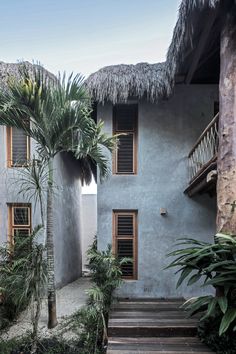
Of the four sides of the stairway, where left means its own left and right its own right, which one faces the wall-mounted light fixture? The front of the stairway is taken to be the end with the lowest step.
back

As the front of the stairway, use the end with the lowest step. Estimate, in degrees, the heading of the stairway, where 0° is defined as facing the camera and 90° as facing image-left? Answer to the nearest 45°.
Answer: approximately 0°

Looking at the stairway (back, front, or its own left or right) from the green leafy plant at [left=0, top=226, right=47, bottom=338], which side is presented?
right

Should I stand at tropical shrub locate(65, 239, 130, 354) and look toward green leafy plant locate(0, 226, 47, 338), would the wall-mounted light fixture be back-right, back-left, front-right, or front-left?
back-right

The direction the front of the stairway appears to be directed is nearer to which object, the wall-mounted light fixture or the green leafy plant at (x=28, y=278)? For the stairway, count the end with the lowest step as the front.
the green leafy plant

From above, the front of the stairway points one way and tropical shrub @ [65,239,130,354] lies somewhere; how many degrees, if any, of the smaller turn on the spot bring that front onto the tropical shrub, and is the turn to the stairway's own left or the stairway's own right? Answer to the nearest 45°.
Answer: approximately 90° to the stairway's own right

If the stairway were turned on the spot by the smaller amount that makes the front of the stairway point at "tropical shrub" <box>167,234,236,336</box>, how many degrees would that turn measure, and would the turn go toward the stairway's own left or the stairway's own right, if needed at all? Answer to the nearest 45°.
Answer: approximately 45° to the stairway's own left
